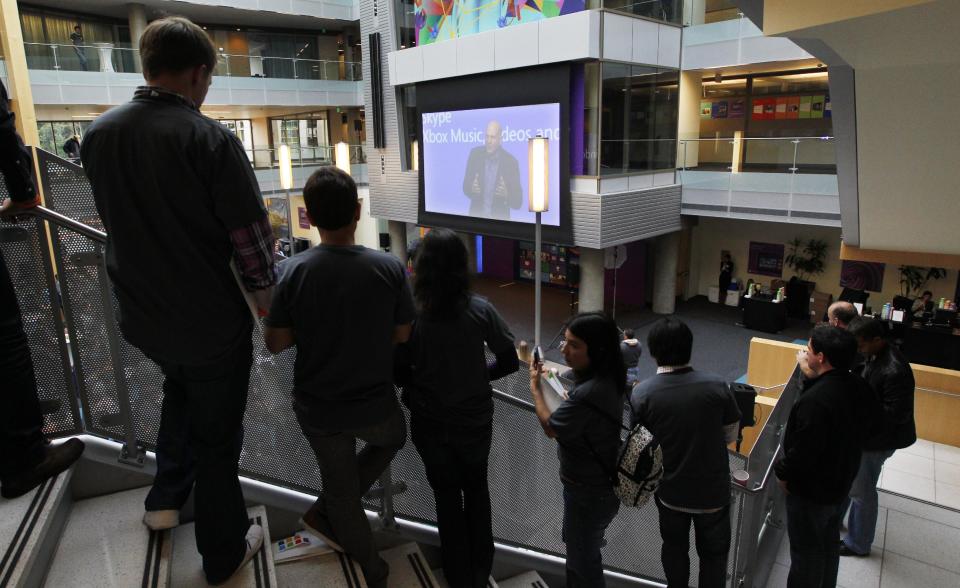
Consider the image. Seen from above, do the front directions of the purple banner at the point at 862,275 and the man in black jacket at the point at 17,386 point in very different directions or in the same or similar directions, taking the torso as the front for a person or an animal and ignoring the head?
very different directions

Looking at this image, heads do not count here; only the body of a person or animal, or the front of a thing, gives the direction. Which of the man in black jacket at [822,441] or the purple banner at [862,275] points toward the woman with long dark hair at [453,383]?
the purple banner

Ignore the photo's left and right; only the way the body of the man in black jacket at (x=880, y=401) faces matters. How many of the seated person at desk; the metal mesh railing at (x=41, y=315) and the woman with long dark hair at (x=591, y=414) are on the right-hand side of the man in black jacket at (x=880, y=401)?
1

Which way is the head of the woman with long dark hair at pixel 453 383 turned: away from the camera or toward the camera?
away from the camera

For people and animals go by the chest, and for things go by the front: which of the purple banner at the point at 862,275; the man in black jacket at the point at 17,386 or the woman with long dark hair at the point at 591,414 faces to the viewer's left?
the woman with long dark hair

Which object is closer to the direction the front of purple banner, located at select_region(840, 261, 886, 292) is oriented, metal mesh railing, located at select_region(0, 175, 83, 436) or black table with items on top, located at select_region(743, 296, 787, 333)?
the metal mesh railing

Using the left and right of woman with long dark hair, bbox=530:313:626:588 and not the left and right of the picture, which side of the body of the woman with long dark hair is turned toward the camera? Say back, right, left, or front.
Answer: left

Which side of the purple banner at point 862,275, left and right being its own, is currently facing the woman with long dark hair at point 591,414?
front

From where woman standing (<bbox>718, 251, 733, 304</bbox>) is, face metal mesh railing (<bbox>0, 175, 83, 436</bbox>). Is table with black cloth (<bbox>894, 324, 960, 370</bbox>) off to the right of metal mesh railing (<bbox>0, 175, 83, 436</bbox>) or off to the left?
left

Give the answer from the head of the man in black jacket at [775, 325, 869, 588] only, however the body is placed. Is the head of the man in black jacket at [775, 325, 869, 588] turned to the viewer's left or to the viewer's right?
to the viewer's left

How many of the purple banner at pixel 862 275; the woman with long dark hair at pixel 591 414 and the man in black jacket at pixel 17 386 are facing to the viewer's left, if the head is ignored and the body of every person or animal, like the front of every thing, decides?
1

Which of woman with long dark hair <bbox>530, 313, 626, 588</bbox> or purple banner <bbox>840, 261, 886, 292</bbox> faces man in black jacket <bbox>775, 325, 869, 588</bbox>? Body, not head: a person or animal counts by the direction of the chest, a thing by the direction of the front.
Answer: the purple banner

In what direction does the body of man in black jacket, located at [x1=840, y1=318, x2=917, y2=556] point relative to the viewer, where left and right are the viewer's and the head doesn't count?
facing to the left of the viewer

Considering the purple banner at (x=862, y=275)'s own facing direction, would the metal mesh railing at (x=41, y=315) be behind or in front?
in front

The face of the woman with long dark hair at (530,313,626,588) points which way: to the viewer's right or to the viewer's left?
to the viewer's left
